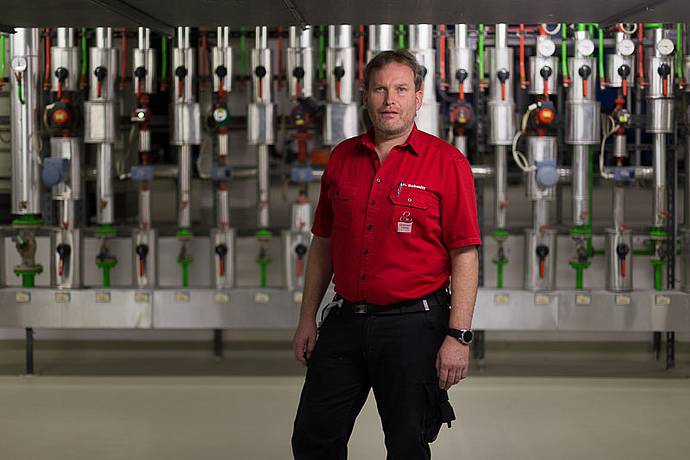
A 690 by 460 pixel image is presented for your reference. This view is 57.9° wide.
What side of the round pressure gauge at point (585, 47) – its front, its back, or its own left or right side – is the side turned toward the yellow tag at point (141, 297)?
right

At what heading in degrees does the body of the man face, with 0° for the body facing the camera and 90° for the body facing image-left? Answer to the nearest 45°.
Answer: approximately 45°

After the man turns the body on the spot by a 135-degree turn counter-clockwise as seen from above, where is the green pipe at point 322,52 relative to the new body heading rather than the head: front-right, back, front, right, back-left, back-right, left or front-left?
left

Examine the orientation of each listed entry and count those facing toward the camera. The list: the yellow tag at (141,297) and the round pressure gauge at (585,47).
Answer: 2

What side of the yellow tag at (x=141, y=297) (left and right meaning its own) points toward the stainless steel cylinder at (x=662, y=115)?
left

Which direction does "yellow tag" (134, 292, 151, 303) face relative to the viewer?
toward the camera

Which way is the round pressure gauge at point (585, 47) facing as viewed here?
toward the camera

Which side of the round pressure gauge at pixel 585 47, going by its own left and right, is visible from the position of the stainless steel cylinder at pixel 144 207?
right

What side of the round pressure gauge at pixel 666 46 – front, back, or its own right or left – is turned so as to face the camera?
front

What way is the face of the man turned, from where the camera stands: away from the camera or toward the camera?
toward the camera

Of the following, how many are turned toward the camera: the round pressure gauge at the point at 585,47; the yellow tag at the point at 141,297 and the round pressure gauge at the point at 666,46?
3
